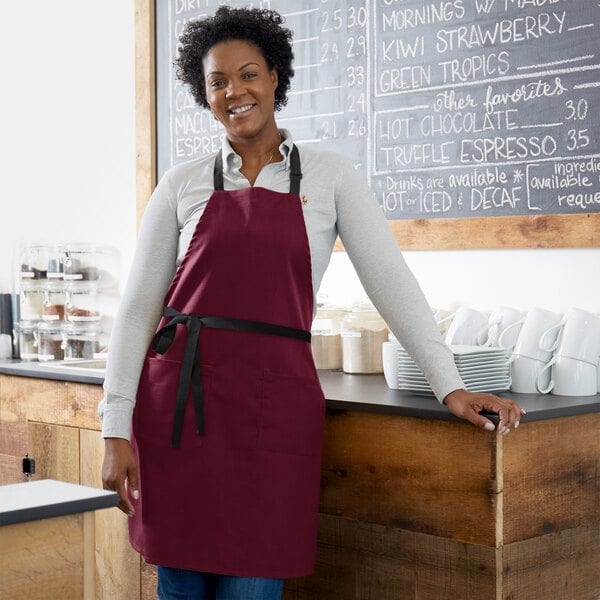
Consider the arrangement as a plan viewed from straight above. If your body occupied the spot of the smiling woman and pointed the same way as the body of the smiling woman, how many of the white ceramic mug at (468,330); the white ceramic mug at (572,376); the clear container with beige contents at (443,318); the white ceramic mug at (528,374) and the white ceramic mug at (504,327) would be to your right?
0

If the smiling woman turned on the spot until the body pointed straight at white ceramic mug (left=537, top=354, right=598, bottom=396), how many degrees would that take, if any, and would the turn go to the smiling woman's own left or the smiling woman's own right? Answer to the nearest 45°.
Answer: approximately 90° to the smiling woman's own left

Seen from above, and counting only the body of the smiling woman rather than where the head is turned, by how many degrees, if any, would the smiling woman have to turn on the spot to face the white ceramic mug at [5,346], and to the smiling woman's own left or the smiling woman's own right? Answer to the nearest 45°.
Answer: approximately 135° to the smiling woman's own right

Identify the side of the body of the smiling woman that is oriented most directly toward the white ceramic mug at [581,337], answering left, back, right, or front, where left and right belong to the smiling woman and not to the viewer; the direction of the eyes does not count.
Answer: left

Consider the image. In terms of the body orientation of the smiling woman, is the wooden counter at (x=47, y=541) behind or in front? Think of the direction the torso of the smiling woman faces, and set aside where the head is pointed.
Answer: in front

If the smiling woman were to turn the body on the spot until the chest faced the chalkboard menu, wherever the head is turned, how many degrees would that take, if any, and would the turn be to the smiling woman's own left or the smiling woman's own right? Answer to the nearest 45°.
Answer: approximately 135° to the smiling woman's own left

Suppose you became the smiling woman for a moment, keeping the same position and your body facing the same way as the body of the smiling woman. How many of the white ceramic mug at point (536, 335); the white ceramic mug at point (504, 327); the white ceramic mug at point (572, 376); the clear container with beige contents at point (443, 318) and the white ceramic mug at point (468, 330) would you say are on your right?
0

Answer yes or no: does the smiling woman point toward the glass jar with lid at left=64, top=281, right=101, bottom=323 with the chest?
no

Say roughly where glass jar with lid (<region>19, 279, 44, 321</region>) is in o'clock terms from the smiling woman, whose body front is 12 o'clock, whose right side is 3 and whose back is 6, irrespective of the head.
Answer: The glass jar with lid is roughly at 5 o'clock from the smiling woman.

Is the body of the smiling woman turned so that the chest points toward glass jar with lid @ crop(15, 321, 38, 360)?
no

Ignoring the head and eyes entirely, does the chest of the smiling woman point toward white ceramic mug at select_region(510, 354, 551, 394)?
no

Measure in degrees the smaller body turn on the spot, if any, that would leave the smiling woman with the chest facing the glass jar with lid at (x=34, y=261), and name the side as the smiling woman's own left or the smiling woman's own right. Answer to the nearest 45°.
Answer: approximately 135° to the smiling woman's own right

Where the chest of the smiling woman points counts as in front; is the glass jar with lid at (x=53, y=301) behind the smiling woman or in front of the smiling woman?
behind

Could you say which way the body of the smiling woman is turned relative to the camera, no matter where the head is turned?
toward the camera
